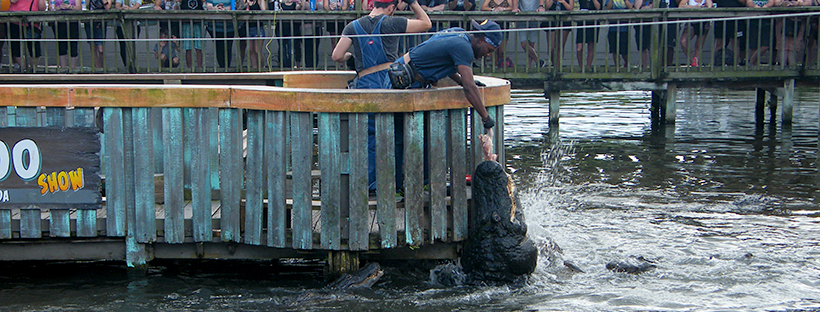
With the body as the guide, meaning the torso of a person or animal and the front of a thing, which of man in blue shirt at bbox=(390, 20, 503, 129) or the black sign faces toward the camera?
the black sign

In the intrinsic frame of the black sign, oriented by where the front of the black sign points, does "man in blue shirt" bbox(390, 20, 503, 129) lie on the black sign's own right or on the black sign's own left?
on the black sign's own left

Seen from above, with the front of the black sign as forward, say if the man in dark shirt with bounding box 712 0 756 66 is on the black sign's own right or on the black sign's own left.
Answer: on the black sign's own left

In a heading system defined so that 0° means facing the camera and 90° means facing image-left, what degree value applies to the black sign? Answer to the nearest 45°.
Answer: approximately 0°

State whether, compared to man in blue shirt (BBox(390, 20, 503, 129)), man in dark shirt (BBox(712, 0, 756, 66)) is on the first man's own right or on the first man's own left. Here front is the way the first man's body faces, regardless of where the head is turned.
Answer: on the first man's own left

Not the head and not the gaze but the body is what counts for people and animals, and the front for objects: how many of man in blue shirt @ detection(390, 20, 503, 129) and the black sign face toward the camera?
1

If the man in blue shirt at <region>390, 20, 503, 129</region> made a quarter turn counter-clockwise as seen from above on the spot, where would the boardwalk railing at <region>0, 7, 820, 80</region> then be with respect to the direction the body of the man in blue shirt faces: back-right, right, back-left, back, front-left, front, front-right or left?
front

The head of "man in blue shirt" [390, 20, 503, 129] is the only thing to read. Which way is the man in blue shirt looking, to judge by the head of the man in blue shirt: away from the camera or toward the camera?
toward the camera

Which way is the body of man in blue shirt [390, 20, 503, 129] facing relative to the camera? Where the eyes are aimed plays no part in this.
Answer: to the viewer's right

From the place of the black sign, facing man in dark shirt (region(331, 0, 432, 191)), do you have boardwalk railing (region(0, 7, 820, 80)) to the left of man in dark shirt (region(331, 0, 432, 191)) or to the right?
left
